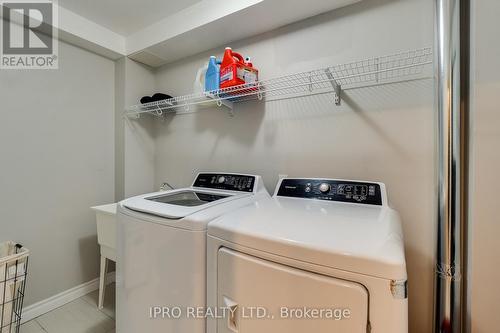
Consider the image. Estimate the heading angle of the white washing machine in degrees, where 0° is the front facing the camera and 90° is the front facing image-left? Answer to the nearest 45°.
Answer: approximately 45°

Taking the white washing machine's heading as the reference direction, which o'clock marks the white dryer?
The white dryer is roughly at 9 o'clock from the white washing machine.

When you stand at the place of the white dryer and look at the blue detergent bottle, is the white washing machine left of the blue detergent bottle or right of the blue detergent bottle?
left

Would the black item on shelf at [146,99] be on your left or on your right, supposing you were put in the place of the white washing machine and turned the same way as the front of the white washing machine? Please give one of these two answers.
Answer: on your right
